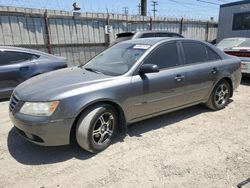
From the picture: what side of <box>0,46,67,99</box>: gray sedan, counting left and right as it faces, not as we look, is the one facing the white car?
back

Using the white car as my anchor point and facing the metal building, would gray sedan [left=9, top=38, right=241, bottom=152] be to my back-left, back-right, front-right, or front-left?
back-left

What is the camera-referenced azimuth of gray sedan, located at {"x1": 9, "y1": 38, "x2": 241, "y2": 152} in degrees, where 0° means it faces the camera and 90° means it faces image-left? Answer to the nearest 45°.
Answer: approximately 45°

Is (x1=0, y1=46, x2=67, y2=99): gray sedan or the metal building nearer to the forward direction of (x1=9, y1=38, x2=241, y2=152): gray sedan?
the gray sedan

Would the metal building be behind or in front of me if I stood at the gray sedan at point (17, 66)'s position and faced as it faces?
behind

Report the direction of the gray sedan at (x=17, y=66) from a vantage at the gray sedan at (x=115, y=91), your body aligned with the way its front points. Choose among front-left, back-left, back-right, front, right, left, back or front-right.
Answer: right

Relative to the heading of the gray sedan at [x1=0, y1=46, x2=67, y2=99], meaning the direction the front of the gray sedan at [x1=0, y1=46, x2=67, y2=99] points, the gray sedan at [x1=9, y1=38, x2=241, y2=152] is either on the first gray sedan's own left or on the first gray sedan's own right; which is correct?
on the first gray sedan's own left

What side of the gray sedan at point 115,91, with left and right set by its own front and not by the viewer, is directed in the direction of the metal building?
back

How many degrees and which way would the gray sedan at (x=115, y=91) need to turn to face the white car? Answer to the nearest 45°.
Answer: approximately 180°

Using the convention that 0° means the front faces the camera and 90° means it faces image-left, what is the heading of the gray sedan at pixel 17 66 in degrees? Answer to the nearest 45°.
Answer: approximately 90°

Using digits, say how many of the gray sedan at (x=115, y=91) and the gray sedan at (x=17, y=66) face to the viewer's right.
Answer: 0

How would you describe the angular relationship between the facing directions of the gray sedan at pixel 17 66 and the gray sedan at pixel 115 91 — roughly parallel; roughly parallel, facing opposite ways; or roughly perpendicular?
roughly parallel
